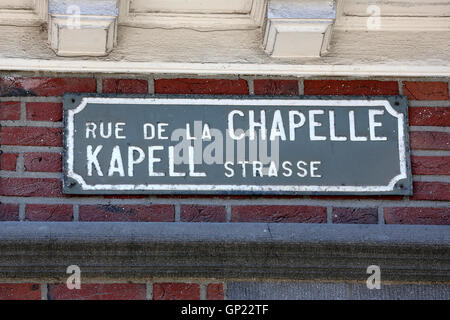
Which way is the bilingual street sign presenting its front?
toward the camera
